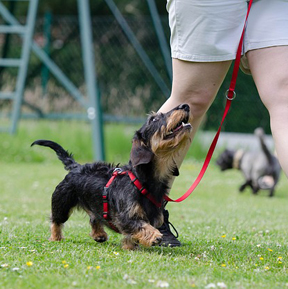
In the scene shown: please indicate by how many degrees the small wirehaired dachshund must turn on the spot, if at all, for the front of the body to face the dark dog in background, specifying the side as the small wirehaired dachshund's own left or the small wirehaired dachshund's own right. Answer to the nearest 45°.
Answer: approximately 90° to the small wirehaired dachshund's own left

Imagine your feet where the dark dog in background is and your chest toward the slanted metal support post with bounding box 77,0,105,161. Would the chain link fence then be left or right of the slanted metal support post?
right

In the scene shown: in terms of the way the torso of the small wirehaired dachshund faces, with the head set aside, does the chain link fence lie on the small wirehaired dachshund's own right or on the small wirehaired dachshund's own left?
on the small wirehaired dachshund's own left

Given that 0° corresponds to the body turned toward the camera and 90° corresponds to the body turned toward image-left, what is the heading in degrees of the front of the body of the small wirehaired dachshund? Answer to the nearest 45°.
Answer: approximately 270°

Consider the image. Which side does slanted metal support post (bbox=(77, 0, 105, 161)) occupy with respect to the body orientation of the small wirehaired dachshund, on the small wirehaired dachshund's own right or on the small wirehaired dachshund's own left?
on the small wirehaired dachshund's own left

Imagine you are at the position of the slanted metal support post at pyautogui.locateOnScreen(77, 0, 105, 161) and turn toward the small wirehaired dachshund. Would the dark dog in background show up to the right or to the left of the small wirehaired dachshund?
left
